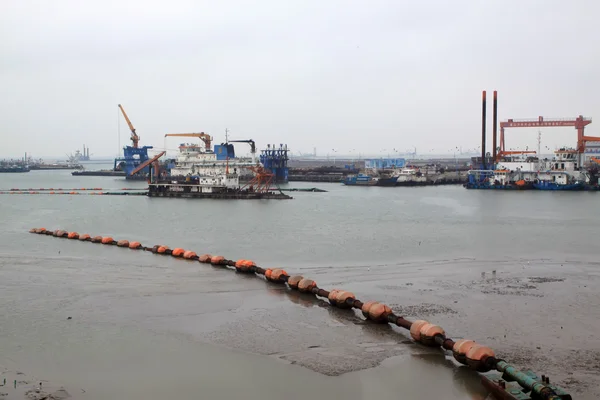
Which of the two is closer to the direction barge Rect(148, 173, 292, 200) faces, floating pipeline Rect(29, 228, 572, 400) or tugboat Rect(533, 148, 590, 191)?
the tugboat

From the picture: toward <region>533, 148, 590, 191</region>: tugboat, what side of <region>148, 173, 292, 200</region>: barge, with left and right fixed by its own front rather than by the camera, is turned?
front

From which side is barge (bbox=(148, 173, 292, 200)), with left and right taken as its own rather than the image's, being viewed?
right

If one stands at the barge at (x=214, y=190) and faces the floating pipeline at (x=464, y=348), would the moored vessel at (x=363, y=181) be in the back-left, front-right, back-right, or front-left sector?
back-left

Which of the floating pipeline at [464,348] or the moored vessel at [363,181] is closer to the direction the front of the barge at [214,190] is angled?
the moored vessel

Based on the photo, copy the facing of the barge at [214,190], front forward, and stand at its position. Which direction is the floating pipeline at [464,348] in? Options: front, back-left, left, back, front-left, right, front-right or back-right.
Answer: right

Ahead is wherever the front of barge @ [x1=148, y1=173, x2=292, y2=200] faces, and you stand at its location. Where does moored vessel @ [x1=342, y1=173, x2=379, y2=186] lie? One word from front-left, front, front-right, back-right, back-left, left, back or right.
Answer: front-left

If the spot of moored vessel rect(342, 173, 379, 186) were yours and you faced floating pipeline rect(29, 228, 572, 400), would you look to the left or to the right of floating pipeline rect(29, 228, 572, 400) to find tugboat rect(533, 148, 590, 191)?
left
